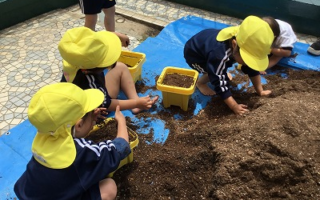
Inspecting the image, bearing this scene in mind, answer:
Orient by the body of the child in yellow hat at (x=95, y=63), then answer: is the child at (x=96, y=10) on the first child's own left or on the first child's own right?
on the first child's own left

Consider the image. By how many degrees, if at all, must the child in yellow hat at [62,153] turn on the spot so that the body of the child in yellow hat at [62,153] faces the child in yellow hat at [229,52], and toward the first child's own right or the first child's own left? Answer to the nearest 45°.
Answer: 0° — they already face them

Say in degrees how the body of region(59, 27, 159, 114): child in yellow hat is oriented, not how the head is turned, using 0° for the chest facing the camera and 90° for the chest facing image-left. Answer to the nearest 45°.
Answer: approximately 270°

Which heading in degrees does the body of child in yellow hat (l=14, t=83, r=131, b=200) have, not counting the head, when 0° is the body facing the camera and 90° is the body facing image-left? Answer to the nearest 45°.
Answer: approximately 225°

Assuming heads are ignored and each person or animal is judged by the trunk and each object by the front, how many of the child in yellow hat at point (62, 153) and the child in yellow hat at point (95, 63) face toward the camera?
0

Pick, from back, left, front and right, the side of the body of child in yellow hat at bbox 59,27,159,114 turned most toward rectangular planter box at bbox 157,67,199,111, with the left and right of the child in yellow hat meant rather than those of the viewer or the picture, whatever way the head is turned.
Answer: front

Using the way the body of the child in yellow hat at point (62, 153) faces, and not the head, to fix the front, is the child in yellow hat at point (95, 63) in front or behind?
in front

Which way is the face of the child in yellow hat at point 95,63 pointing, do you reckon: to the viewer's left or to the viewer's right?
to the viewer's right
